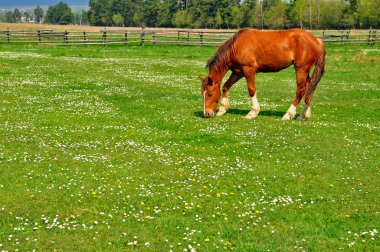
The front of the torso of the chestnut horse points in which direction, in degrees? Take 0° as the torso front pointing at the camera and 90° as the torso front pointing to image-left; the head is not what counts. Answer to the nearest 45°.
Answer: approximately 90°
